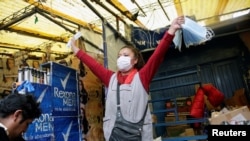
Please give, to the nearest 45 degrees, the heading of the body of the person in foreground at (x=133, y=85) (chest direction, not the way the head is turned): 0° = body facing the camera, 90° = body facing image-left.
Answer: approximately 45°

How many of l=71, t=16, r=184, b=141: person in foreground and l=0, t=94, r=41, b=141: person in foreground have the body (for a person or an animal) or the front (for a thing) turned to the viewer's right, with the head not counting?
1

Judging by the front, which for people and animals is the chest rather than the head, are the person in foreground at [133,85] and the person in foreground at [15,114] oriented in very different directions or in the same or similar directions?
very different directions

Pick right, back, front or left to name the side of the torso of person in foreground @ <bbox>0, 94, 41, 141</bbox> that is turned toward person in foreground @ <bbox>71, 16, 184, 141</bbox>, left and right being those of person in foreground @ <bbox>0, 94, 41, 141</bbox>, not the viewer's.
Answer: front

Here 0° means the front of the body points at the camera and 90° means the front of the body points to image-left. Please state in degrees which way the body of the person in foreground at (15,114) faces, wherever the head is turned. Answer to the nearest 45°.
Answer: approximately 270°

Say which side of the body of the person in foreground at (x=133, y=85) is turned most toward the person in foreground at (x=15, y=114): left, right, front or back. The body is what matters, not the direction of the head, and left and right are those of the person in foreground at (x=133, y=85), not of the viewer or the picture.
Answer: front
